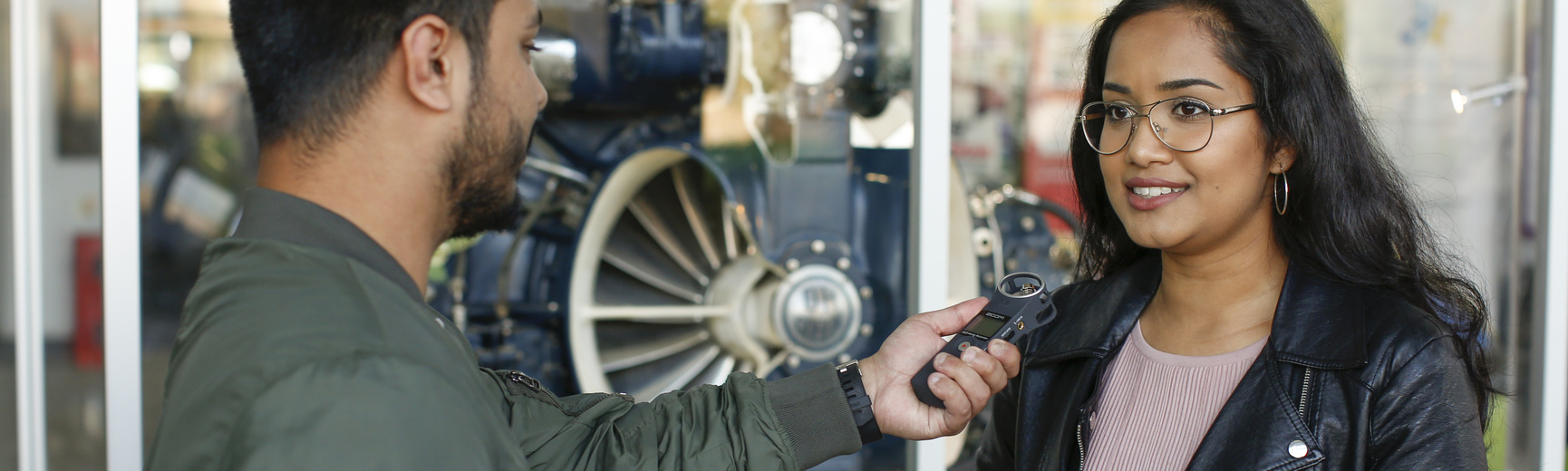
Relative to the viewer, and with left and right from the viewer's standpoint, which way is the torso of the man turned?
facing away from the viewer and to the right of the viewer

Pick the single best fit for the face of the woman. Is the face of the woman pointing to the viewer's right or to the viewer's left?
to the viewer's left

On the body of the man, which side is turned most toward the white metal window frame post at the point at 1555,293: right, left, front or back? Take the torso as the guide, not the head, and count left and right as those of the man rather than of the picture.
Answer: front

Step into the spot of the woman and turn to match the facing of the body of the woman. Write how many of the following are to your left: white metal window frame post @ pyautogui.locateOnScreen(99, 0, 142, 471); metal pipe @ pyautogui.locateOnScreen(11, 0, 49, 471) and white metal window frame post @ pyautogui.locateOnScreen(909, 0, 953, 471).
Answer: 0

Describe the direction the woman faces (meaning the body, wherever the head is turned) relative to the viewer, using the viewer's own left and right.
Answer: facing the viewer and to the left of the viewer
